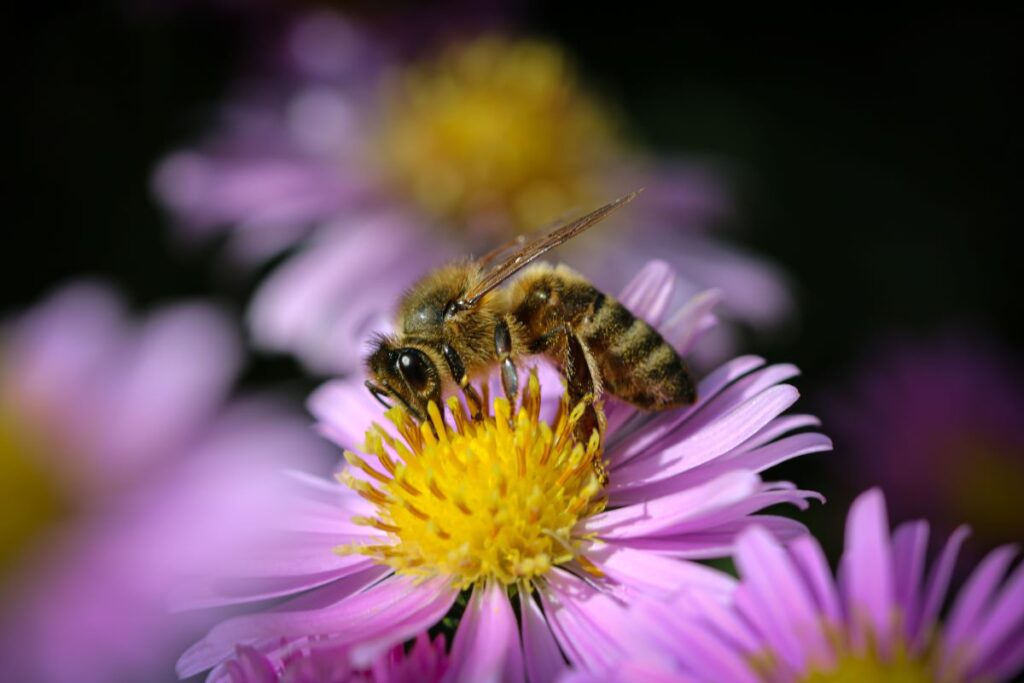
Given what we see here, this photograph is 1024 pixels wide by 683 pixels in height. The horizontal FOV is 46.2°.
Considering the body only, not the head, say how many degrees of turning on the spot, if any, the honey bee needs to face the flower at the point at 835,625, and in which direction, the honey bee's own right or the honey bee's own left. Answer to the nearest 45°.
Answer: approximately 90° to the honey bee's own left

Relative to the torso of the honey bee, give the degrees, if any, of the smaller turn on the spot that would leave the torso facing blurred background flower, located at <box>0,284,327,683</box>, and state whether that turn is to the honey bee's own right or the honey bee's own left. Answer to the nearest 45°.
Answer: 0° — it already faces it

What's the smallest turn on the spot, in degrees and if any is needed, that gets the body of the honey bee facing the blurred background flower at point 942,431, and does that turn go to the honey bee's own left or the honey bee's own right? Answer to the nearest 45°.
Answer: approximately 135° to the honey bee's own right

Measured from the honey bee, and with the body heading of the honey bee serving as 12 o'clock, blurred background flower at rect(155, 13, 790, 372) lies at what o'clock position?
The blurred background flower is roughly at 3 o'clock from the honey bee.

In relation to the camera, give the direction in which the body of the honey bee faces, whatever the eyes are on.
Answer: to the viewer's left

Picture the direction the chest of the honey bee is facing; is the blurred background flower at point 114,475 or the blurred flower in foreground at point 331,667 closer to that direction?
the blurred background flower
